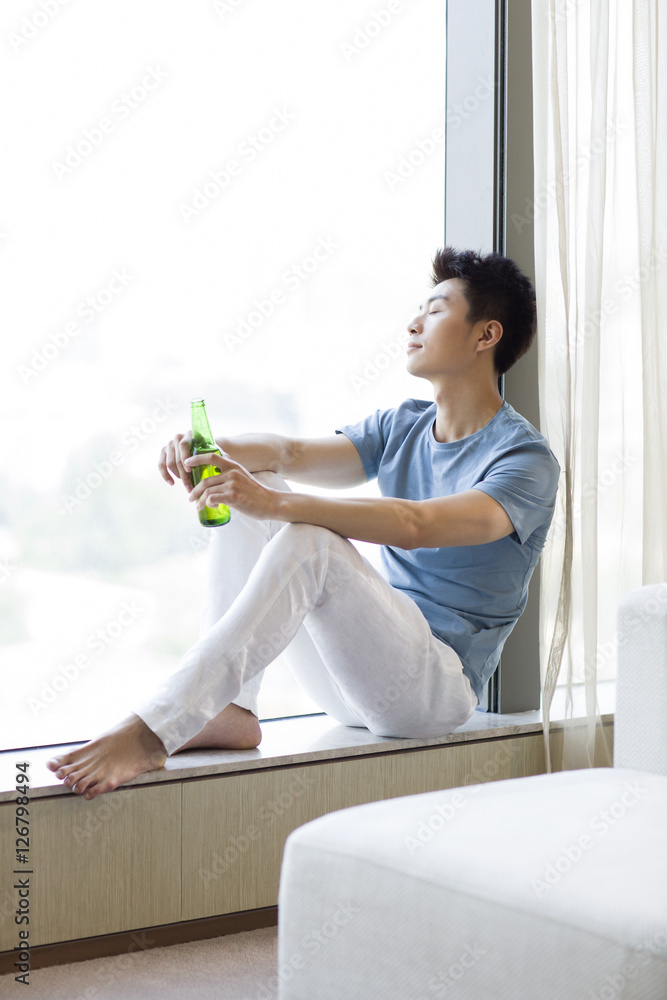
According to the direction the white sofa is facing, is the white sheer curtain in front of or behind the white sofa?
behind

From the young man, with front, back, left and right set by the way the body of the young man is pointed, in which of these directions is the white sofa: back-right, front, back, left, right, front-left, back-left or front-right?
front-left

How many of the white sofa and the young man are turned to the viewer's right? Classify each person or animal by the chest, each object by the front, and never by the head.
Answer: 0

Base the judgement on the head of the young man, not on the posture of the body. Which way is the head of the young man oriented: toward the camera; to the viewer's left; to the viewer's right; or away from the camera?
to the viewer's left

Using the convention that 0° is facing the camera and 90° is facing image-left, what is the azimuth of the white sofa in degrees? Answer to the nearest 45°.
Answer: approximately 45°

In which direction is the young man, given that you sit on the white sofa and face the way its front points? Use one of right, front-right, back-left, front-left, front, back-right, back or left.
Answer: back-right
